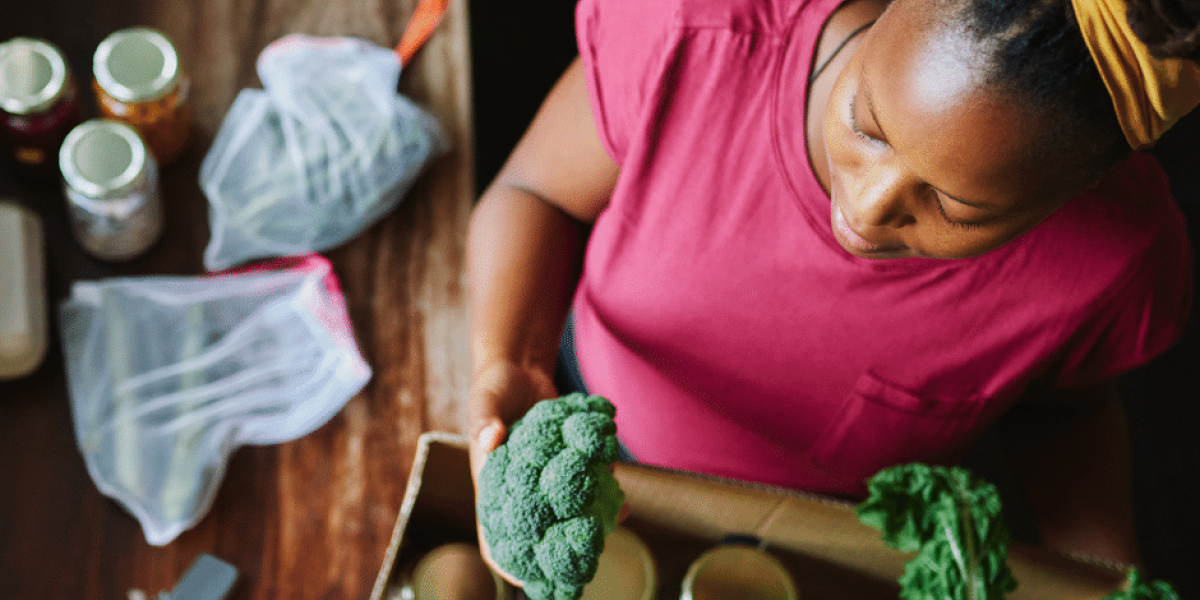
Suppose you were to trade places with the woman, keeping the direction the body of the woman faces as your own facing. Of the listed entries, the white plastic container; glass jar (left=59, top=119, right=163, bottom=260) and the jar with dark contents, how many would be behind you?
0

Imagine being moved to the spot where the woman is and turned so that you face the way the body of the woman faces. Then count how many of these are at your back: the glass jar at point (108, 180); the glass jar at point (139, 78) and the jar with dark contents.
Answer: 0

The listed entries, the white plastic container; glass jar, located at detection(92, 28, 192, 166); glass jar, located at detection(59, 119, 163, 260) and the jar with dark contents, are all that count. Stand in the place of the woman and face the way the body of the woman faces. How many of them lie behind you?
0

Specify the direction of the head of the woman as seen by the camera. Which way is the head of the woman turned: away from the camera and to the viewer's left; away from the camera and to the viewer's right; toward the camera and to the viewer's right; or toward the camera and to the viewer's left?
toward the camera and to the viewer's left

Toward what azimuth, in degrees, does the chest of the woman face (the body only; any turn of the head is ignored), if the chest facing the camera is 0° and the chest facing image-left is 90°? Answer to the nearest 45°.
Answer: approximately 45°

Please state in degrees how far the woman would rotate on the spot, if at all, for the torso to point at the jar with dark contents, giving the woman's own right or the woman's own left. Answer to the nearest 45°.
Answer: approximately 45° to the woman's own right

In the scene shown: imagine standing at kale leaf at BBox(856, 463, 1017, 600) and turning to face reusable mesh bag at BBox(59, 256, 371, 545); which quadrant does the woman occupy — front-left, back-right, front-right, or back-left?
front-right

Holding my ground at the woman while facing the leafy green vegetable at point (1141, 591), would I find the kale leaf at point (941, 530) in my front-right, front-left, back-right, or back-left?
front-right
